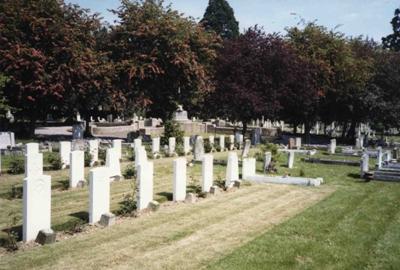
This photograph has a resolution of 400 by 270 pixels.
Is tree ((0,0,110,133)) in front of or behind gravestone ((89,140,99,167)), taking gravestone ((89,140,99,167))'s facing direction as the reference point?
behind

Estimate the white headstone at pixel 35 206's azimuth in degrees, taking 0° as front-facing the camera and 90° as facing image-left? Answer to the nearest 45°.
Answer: approximately 315°

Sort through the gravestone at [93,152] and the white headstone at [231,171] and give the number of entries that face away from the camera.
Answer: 0

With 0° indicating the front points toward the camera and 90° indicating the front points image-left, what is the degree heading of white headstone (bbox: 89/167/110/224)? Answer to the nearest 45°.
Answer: approximately 315°

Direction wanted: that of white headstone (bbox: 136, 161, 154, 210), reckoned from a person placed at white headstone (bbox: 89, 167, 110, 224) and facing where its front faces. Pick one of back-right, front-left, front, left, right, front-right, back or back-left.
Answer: left

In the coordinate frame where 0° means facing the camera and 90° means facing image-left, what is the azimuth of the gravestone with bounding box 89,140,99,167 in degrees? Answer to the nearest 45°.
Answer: approximately 315°

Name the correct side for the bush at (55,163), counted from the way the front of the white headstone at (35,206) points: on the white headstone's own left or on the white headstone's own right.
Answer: on the white headstone's own left

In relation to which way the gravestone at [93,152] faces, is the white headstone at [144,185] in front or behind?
in front

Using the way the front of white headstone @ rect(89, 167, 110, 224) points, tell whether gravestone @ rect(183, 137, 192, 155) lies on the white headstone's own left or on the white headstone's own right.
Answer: on the white headstone's own left
